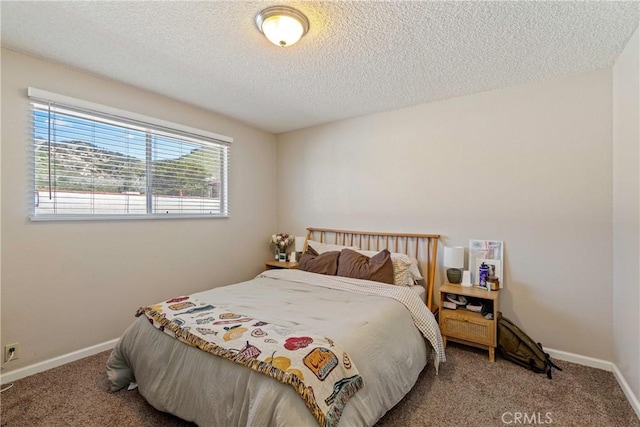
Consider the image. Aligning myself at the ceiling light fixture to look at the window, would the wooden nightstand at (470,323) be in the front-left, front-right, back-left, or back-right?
back-right

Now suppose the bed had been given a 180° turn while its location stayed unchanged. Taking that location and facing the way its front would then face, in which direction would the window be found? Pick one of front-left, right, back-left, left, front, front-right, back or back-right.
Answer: left

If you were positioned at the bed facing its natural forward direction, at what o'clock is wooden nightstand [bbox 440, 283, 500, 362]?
The wooden nightstand is roughly at 7 o'clock from the bed.

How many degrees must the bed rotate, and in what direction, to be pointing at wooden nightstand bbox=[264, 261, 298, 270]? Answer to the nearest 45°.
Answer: approximately 135° to its right

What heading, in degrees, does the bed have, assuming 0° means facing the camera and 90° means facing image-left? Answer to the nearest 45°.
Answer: approximately 45°
